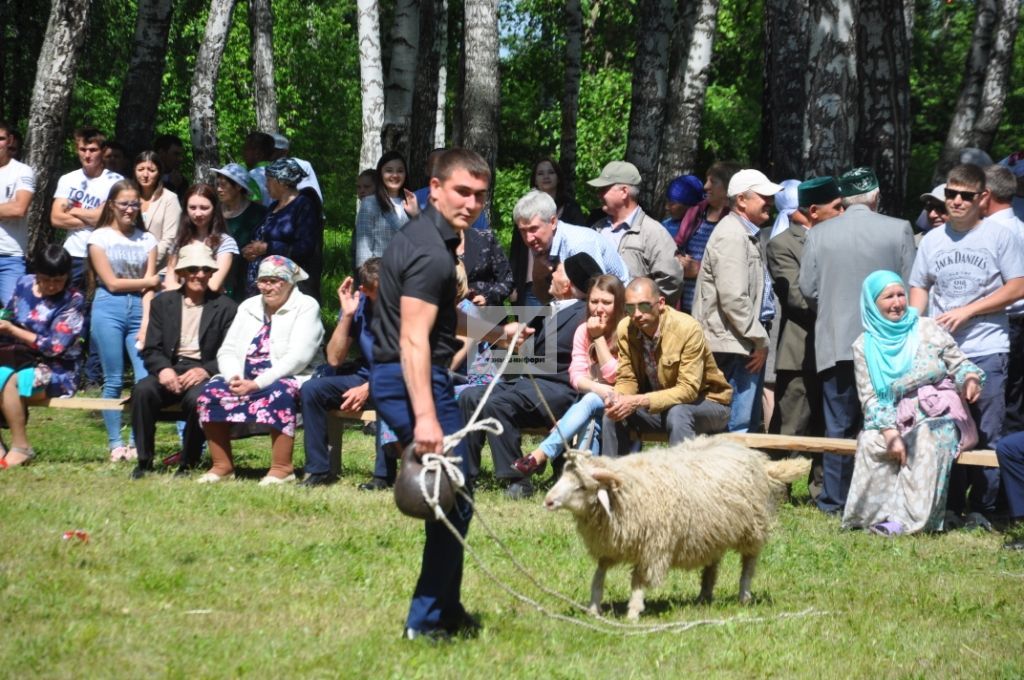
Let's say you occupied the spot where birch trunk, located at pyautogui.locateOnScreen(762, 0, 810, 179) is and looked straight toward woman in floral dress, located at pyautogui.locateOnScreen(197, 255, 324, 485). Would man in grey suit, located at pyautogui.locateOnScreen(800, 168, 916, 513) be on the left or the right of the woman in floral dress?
left

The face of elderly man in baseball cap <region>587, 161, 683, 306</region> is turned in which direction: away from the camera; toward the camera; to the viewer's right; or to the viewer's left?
to the viewer's left

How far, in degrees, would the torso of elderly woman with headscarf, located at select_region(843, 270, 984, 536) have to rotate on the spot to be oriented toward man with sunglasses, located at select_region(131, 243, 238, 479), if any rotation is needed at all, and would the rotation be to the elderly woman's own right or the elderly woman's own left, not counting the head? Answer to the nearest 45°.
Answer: approximately 90° to the elderly woman's own right

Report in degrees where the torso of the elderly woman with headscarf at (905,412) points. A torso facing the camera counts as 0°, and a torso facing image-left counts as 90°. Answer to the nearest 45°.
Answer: approximately 0°

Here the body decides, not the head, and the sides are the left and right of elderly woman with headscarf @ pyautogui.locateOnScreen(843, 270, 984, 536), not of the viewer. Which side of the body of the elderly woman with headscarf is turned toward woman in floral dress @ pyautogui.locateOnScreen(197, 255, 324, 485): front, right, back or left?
right

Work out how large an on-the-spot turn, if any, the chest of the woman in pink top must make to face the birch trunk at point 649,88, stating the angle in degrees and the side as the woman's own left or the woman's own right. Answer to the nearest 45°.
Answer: approximately 135° to the woman's own right

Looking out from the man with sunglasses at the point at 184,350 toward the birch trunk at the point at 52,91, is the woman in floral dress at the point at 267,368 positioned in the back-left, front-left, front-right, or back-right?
back-right
